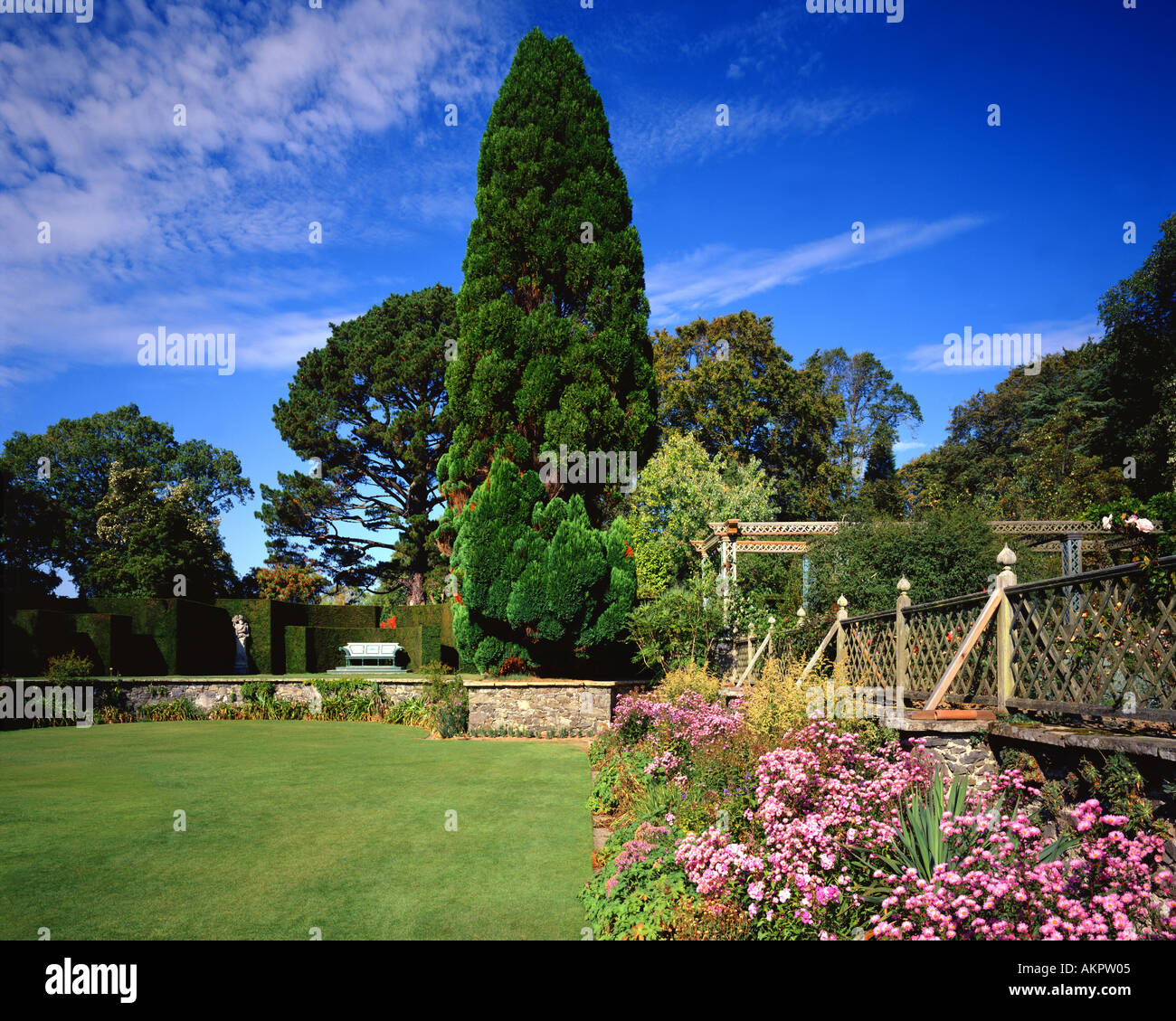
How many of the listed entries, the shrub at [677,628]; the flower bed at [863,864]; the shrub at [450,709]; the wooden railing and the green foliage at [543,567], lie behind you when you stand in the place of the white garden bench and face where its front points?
0

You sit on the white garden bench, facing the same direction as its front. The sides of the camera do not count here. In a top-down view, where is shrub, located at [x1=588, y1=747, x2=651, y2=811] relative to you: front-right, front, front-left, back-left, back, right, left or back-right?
front

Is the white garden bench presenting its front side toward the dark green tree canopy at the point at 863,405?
no

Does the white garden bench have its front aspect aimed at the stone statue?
no

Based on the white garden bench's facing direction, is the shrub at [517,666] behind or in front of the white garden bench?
in front

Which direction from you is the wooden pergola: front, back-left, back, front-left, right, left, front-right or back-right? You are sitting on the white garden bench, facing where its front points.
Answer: front-left

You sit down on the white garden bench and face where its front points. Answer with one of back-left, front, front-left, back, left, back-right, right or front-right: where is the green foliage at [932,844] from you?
front

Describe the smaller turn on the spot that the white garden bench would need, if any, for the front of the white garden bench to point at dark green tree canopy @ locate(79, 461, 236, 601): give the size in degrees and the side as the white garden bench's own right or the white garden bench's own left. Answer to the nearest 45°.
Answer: approximately 135° to the white garden bench's own right

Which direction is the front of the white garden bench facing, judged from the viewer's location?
facing the viewer

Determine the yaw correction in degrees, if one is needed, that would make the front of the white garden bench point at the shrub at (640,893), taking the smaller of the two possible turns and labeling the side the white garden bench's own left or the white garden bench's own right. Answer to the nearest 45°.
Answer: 0° — it already faces it

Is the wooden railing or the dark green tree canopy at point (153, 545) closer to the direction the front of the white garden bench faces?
the wooden railing

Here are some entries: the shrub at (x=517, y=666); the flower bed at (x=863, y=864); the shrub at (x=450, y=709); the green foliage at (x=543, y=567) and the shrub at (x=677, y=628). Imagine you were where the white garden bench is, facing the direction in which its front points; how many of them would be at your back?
0

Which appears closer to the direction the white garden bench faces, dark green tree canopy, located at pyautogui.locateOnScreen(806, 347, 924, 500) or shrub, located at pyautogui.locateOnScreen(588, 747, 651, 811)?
the shrub

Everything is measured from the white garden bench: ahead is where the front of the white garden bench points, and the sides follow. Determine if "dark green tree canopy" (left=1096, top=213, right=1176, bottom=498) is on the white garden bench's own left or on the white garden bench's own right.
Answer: on the white garden bench's own left
